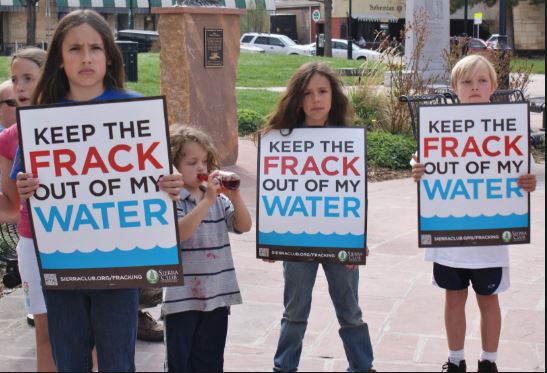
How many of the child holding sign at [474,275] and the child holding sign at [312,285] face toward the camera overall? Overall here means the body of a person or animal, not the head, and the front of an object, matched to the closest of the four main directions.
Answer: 2

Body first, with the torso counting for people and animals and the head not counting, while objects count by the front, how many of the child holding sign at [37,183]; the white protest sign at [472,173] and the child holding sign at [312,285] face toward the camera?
3

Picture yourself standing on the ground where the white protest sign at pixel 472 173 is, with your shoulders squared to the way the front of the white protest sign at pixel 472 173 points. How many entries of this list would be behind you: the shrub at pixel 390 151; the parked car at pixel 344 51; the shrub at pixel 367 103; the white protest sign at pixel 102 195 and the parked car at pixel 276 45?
4

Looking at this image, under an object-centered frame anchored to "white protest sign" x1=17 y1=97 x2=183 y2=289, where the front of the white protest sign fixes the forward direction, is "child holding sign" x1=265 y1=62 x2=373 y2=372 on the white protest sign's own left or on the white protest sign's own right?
on the white protest sign's own left

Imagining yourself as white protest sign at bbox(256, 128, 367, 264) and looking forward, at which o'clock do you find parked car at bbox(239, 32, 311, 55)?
The parked car is roughly at 6 o'clock from the white protest sign.

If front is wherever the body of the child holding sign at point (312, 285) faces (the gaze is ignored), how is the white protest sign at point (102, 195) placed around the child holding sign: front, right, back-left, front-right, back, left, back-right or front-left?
front-right

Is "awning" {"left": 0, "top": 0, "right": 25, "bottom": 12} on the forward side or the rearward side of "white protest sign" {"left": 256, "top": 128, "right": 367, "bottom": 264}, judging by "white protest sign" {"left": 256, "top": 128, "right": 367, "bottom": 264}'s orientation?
on the rearward side

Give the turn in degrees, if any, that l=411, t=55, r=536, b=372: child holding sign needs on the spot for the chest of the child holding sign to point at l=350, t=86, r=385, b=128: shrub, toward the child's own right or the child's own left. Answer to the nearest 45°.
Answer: approximately 180°
